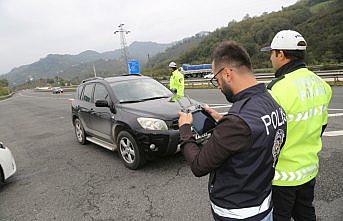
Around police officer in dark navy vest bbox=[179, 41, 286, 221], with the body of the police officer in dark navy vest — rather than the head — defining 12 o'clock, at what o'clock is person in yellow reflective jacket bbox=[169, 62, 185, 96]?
The person in yellow reflective jacket is roughly at 1 o'clock from the police officer in dark navy vest.

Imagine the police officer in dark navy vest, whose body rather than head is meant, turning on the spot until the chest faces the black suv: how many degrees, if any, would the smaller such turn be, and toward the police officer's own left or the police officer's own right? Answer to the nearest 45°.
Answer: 0° — they already face it

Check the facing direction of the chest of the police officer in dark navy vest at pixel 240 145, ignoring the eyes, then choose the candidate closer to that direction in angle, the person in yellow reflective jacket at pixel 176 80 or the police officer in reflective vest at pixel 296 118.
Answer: the person in yellow reflective jacket

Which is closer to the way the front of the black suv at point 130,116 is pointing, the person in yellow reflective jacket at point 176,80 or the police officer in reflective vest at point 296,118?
the police officer in reflective vest

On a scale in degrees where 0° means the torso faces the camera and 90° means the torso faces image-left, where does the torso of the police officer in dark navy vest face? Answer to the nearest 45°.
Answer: approximately 135°

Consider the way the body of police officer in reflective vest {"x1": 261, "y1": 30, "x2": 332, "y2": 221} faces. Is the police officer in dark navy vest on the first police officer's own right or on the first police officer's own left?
on the first police officer's own left

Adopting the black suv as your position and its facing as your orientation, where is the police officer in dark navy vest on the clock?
The police officer in dark navy vest is roughly at 1 o'clock from the black suv.

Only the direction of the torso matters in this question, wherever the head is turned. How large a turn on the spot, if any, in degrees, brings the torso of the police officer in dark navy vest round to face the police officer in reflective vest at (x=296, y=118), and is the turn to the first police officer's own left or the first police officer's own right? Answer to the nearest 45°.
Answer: approximately 90° to the first police officer's own right

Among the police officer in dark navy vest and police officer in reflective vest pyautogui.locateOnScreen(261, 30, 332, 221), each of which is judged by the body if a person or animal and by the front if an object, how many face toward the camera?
0

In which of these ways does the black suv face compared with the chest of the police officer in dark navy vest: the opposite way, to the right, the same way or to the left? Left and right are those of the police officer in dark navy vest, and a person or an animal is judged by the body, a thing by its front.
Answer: the opposite way

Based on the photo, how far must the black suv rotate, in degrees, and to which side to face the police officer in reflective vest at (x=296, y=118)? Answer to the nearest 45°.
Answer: approximately 45° to its right

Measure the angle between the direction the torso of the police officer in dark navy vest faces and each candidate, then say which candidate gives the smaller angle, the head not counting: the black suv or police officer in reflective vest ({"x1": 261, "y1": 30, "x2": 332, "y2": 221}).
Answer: the black suv

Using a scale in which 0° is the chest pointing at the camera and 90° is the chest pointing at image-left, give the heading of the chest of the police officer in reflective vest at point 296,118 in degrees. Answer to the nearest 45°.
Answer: approximately 135°

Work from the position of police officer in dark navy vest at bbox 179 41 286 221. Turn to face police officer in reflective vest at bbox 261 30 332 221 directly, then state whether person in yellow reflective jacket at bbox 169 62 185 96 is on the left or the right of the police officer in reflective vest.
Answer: left

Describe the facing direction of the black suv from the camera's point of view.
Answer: facing the viewer and to the right of the viewer

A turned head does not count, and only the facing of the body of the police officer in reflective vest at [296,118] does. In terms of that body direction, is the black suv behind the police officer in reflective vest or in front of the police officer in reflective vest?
in front
